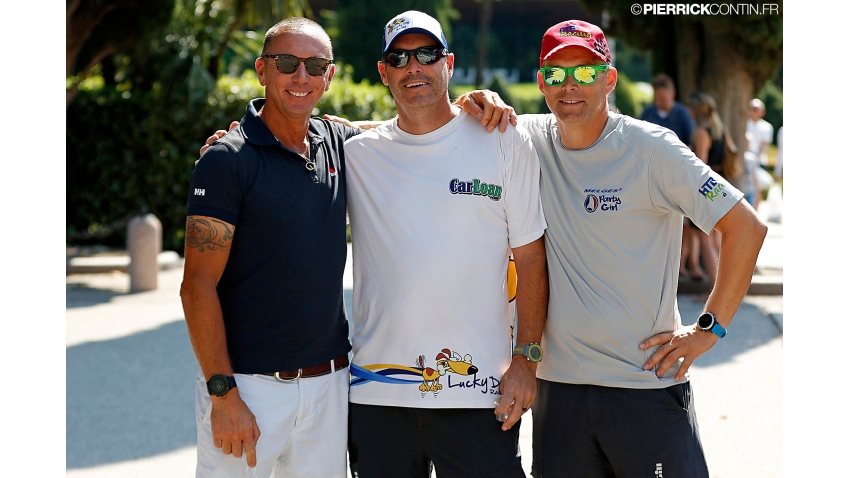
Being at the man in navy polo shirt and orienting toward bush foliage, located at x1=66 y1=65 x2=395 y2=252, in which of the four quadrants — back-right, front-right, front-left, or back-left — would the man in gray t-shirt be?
back-right

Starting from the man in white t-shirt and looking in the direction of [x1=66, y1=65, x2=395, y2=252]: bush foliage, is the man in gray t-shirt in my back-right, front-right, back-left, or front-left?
back-right

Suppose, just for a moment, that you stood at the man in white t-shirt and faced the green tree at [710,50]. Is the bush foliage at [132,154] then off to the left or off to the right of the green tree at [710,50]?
left

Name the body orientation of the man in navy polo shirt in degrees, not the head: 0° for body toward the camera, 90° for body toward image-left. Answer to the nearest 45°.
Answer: approximately 315°

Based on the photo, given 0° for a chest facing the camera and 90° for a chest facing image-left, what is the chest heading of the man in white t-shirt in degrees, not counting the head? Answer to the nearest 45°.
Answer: approximately 0°

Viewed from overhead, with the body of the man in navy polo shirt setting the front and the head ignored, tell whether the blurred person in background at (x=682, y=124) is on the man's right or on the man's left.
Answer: on the man's left

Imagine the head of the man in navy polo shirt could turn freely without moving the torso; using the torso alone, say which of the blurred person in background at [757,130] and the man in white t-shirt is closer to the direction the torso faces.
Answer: the man in white t-shirt

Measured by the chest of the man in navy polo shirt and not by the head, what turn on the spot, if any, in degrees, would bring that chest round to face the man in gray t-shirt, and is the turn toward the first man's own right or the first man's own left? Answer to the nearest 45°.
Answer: approximately 45° to the first man's own left

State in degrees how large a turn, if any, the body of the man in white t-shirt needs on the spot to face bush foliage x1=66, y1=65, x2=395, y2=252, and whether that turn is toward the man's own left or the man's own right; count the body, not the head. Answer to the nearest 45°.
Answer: approximately 135° to the man's own right

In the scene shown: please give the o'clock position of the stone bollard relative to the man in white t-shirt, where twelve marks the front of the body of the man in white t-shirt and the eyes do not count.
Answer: The stone bollard is roughly at 5 o'clock from the man in white t-shirt.
